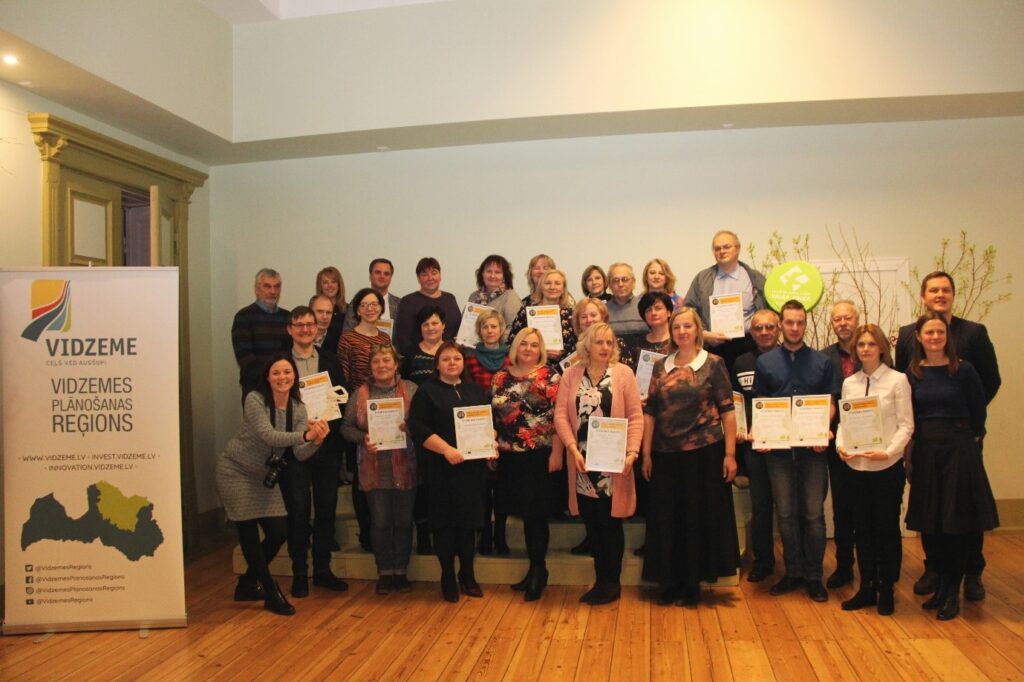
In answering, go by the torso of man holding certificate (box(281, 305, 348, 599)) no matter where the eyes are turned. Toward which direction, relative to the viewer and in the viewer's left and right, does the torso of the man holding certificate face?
facing the viewer

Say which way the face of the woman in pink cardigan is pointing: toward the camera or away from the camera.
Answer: toward the camera

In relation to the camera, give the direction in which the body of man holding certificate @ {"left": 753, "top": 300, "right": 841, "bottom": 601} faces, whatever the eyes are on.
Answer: toward the camera

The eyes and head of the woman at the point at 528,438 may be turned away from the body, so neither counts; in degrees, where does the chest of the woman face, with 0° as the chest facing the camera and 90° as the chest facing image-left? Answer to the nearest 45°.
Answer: approximately 0°

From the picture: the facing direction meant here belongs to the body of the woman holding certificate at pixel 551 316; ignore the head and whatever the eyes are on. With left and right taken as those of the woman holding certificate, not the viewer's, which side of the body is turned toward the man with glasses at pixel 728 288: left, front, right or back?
left

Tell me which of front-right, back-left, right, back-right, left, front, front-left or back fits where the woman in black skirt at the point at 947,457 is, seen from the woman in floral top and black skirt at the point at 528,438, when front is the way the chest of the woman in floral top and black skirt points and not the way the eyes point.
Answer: left

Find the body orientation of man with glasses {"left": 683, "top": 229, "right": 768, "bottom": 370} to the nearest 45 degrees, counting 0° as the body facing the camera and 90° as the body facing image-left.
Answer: approximately 0°

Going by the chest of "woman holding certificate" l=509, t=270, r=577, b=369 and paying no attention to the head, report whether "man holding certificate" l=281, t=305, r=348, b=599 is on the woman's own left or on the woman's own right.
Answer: on the woman's own right

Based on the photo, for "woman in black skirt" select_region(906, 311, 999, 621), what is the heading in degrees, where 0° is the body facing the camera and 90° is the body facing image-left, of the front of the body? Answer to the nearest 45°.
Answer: approximately 45°

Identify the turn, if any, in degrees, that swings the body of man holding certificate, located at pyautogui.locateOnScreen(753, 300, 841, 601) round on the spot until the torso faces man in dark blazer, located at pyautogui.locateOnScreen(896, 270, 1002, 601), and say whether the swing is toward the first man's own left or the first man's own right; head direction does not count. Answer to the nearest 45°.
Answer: approximately 90° to the first man's own left

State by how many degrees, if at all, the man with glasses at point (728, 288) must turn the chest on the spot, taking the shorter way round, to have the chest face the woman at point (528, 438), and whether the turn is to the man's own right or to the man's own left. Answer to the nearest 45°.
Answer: approximately 45° to the man's own right

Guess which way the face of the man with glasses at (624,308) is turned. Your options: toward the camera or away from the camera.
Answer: toward the camera

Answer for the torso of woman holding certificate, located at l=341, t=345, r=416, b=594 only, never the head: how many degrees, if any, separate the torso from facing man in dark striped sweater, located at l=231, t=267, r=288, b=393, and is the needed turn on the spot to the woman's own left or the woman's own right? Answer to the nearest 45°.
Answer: approximately 135° to the woman's own right

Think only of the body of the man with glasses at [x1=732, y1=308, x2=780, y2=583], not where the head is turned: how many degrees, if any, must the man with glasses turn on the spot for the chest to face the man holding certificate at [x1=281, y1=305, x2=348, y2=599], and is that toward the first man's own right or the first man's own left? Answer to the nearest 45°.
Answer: approximately 90° to the first man's own right

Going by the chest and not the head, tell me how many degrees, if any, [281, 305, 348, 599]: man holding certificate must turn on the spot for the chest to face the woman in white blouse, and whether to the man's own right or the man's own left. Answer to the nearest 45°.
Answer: approximately 45° to the man's own left
